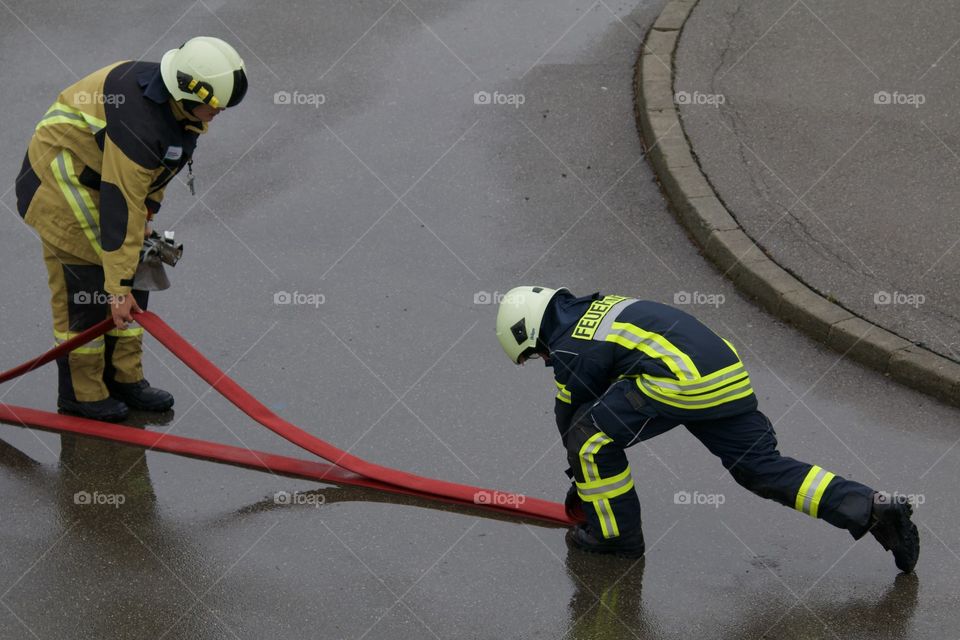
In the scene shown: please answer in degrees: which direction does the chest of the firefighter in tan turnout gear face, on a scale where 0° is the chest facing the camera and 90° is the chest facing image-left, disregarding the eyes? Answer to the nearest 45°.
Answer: approximately 270°

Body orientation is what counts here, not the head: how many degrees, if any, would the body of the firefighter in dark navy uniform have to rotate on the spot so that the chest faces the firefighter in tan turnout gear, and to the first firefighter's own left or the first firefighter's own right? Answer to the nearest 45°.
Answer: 0° — they already face them

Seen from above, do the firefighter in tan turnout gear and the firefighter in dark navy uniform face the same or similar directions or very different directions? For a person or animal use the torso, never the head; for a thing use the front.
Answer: very different directions

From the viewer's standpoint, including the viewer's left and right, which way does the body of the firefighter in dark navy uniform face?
facing to the left of the viewer

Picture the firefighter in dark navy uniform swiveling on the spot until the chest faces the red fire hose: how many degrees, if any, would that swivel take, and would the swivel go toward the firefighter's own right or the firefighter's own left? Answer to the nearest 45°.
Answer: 0° — they already face it

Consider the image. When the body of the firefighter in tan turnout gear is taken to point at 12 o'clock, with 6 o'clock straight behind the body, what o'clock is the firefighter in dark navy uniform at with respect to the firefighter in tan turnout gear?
The firefighter in dark navy uniform is roughly at 1 o'clock from the firefighter in tan turnout gear.

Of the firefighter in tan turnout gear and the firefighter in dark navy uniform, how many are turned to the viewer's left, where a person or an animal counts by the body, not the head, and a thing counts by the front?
1
